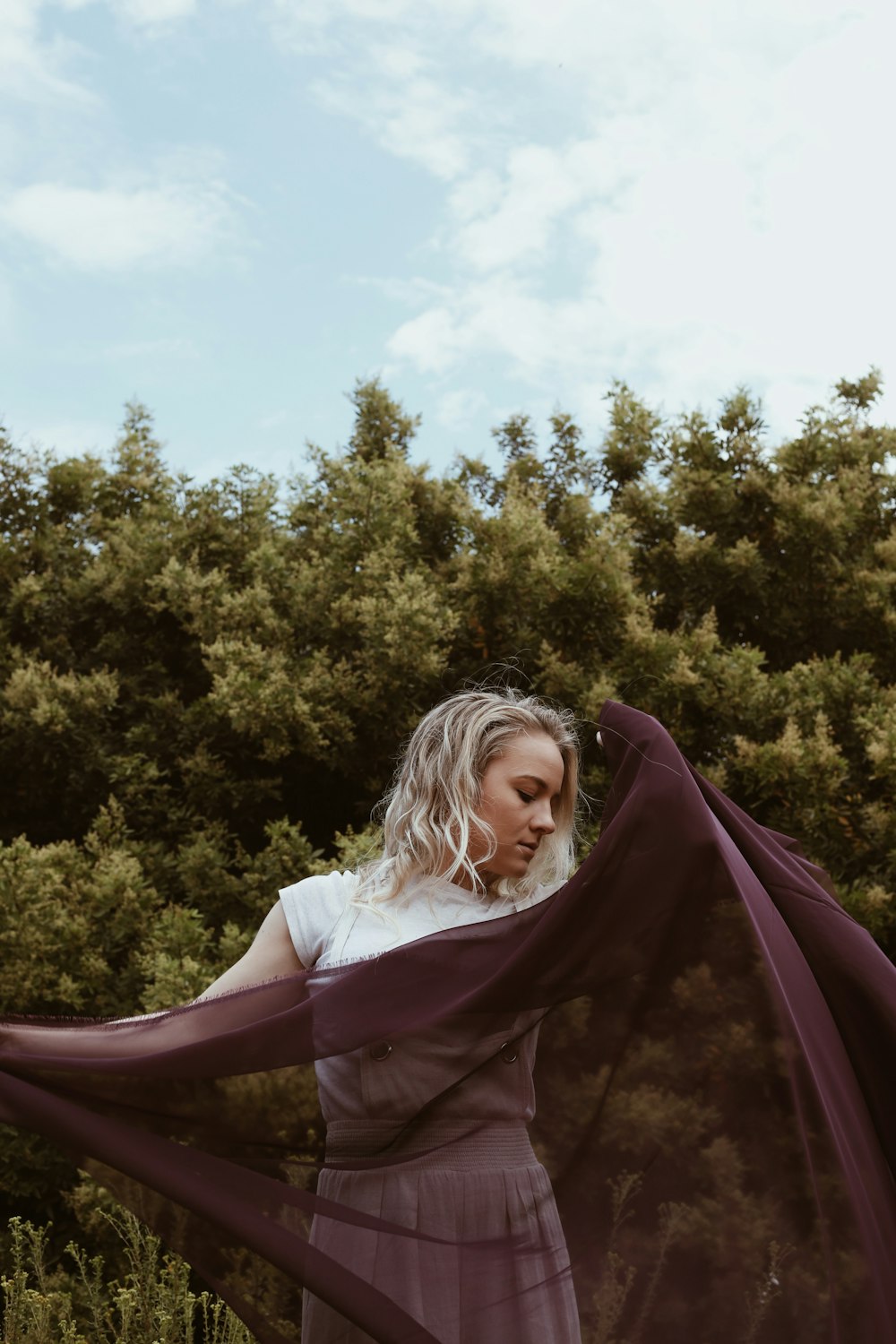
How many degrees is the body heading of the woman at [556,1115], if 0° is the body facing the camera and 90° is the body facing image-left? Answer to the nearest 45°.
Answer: approximately 0°

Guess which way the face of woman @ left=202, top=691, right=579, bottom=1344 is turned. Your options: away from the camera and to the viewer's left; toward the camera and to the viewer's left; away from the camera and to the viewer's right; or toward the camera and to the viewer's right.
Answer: toward the camera and to the viewer's right
